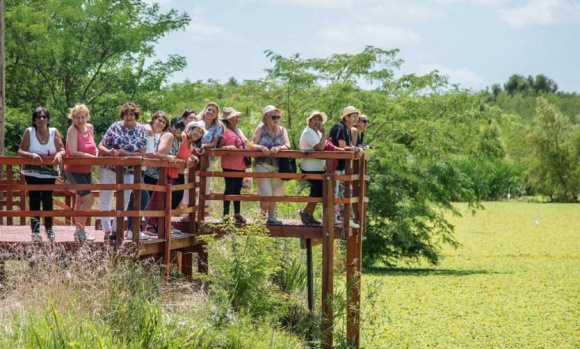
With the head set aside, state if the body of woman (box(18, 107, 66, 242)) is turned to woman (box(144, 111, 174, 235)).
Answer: no

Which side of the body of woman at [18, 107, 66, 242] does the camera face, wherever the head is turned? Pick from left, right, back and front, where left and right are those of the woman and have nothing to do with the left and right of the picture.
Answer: front

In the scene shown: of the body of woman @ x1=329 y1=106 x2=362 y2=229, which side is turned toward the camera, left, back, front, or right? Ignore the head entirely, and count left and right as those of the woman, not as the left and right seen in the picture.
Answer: right

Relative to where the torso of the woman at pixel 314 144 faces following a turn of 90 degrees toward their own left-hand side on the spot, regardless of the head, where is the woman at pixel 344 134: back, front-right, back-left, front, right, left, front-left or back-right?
front

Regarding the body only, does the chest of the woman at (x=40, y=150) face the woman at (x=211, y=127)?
no

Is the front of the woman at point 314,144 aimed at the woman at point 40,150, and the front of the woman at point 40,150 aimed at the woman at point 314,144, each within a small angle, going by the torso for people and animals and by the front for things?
no

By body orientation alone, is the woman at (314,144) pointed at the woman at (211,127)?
no

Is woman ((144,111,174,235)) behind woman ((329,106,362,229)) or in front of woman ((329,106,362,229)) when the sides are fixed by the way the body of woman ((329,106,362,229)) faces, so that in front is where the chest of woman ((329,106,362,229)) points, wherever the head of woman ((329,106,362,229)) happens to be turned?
behind

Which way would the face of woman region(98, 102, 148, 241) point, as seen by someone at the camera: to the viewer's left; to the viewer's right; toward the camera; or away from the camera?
toward the camera

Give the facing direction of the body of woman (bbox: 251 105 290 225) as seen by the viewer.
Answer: toward the camera

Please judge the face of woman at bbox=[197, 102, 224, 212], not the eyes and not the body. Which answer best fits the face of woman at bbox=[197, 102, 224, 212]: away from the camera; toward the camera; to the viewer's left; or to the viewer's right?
toward the camera

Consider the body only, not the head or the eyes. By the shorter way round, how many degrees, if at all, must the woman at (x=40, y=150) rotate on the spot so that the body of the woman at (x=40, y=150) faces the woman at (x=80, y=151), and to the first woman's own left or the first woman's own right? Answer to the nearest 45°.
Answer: approximately 90° to the first woman's own left
